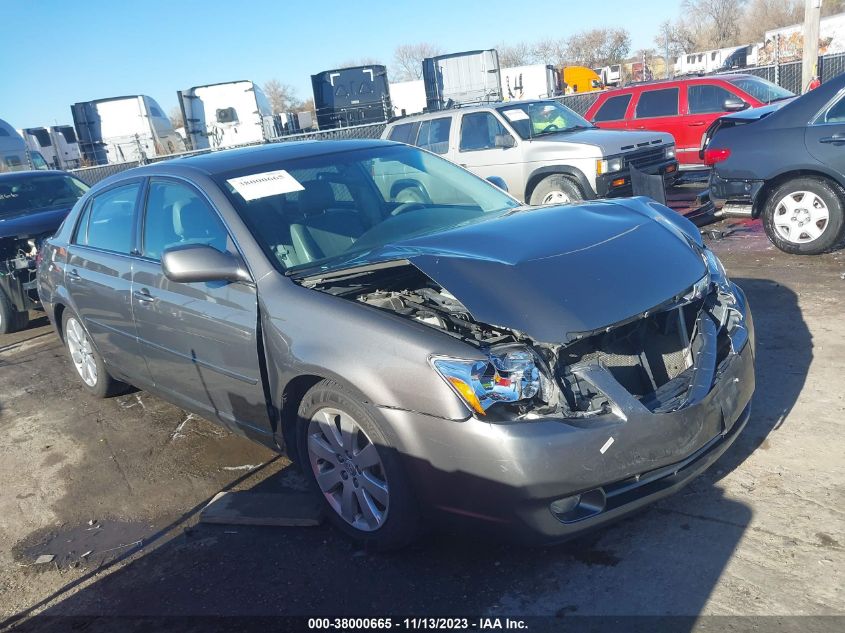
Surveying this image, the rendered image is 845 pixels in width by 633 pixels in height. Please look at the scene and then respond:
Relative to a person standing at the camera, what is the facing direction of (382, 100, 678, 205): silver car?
facing the viewer and to the right of the viewer

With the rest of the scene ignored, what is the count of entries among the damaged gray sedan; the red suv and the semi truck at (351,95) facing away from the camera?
1

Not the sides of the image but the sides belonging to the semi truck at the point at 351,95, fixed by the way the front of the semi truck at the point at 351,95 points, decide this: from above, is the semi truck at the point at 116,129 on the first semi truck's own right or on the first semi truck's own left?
on the first semi truck's own left

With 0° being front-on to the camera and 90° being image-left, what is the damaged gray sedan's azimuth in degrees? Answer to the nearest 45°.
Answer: approximately 315°

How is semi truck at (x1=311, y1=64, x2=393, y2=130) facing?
away from the camera

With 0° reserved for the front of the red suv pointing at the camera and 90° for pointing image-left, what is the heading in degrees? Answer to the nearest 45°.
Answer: approximately 315°

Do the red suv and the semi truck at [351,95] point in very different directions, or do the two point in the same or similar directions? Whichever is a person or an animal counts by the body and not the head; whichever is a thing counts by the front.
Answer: very different directions

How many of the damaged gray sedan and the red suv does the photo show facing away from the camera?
0

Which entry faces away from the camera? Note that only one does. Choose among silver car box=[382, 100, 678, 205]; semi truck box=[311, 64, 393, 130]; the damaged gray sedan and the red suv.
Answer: the semi truck

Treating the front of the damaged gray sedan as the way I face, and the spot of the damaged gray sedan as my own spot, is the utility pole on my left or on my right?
on my left

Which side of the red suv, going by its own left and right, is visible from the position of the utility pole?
left

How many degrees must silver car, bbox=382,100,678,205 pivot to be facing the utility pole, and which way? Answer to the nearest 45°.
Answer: approximately 90° to its left

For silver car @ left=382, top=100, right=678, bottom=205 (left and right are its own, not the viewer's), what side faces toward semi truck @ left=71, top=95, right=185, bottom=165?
back

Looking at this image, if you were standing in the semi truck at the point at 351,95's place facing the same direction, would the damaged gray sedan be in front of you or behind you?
behind
